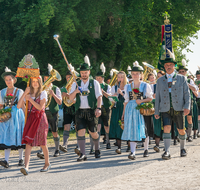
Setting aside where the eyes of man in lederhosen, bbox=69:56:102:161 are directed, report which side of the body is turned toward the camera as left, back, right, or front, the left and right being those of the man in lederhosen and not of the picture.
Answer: front

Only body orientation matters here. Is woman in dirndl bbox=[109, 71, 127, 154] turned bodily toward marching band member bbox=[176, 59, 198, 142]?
no

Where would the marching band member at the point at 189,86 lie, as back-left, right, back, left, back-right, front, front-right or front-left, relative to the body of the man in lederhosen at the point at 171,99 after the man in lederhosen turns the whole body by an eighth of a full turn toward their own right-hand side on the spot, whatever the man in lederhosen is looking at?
back-right

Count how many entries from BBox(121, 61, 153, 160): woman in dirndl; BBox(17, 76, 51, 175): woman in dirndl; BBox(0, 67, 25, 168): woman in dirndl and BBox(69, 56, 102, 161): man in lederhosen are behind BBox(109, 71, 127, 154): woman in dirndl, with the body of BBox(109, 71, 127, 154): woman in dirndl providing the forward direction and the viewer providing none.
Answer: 0

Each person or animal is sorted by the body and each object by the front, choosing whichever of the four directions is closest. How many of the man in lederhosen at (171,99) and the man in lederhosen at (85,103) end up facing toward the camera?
2

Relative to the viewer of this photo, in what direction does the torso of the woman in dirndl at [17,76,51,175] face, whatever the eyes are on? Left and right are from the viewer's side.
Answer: facing the viewer and to the left of the viewer

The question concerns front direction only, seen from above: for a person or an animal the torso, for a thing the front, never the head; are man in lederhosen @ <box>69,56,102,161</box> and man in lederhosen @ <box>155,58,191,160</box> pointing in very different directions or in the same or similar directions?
same or similar directions

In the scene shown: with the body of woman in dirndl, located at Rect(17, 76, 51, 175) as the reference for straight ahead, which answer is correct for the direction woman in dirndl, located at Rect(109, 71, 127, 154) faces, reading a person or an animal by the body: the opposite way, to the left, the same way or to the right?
the same way

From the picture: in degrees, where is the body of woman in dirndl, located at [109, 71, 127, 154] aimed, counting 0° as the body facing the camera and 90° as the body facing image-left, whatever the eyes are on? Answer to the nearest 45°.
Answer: approximately 45°

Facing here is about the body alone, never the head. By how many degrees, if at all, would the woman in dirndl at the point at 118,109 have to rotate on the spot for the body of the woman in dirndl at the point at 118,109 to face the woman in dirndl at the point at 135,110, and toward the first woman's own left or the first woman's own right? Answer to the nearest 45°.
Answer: approximately 45° to the first woman's own left

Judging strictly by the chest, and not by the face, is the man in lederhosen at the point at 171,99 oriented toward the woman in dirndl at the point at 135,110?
no

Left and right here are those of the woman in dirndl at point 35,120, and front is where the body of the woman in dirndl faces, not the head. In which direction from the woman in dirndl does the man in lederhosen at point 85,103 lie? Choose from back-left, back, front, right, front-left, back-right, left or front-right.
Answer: back

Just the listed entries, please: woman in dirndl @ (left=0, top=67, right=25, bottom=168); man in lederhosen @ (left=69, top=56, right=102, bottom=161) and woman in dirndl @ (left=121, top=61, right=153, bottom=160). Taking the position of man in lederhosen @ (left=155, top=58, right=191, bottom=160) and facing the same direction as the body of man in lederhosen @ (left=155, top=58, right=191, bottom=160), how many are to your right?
3
